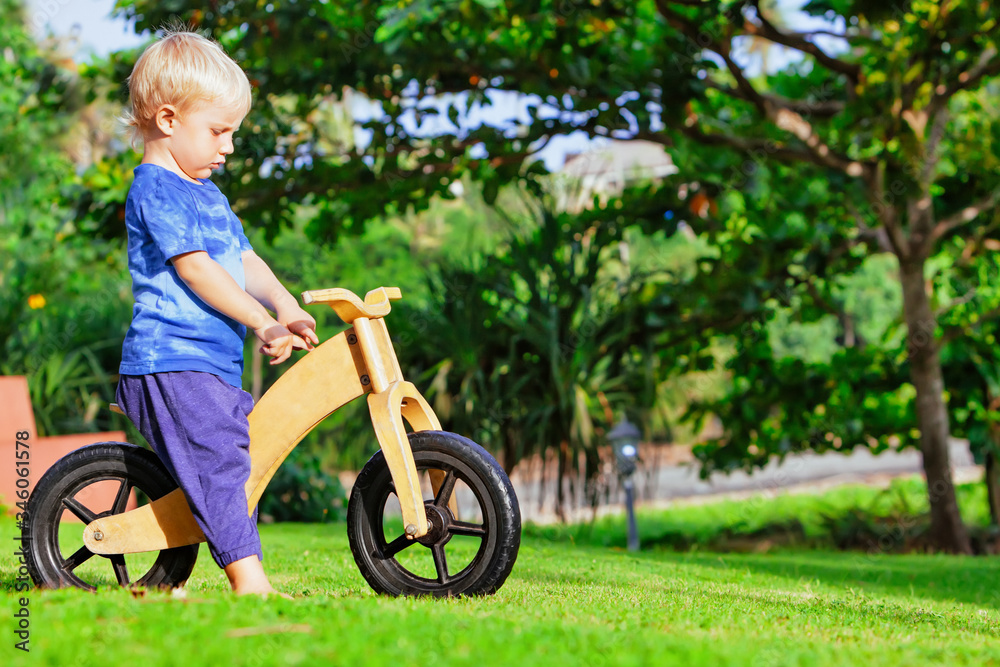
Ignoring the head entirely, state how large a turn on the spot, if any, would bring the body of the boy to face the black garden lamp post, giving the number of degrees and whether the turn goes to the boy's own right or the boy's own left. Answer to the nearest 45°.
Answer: approximately 45° to the boy's own left

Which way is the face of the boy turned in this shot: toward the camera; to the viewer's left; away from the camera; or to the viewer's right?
to the viewer's right

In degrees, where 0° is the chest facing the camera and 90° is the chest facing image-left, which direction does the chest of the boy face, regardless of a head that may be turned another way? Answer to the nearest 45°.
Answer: approximately 270°

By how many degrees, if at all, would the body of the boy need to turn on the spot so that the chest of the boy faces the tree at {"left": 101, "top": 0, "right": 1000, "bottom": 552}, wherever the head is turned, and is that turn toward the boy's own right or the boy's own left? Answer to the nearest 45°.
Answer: approximately 45° to the boy's own left
